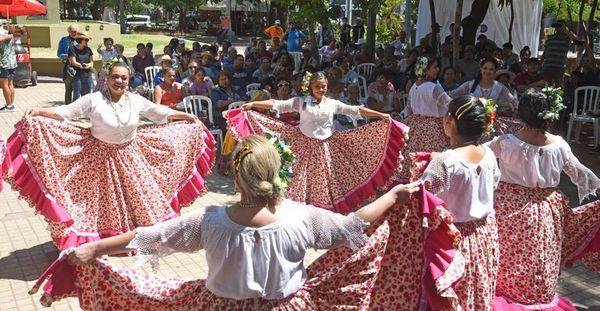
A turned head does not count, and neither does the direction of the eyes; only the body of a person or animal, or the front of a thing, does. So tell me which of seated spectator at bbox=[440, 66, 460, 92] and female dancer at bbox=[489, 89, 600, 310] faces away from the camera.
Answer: the female dancer

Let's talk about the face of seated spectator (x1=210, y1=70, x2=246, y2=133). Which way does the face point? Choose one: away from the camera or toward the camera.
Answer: toward the camera

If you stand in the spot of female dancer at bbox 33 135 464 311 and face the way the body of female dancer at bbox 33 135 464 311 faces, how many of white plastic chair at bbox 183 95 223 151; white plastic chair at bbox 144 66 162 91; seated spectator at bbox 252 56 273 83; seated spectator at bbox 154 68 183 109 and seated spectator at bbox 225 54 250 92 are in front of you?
5

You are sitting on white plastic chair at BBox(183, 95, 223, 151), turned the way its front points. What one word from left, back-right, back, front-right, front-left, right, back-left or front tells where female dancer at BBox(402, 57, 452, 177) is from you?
front

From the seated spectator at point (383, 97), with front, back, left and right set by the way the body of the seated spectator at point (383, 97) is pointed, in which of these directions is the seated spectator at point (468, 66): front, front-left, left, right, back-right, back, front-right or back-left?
back-left

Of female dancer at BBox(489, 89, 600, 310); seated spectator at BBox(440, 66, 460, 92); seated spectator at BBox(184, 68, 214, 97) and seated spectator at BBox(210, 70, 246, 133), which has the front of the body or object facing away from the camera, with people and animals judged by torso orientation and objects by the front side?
the female dancer

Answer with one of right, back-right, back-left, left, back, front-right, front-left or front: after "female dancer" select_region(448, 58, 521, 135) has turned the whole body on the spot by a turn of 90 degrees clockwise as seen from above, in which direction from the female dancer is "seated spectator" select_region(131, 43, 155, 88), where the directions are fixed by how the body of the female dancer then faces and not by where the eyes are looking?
front-right

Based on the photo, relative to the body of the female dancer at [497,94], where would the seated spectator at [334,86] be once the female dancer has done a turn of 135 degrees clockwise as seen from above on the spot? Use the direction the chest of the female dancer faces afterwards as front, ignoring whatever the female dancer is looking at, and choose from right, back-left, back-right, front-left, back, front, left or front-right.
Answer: front

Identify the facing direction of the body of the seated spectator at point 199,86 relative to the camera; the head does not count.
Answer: toward the camera

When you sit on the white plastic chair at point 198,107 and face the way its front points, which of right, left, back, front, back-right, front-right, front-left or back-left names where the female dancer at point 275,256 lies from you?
front-right

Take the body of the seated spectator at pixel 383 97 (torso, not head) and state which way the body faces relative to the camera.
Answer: toward the camera

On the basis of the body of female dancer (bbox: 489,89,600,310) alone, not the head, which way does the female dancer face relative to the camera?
away from the camera

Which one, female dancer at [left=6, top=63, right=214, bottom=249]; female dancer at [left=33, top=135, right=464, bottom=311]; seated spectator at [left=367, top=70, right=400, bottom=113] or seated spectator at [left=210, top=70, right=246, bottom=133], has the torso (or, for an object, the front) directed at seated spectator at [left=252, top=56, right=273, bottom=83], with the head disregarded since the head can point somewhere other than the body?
female dancer at [left=33, top=135, right=464, bottom=311]

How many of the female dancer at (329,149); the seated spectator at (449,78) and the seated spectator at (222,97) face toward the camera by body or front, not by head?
3

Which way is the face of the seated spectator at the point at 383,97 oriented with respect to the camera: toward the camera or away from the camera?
toward the camera

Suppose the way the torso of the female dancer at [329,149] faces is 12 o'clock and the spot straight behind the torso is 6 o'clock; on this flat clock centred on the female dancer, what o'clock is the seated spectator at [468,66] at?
The seated spectator is roughly at 7 o'clock from the female dancer.

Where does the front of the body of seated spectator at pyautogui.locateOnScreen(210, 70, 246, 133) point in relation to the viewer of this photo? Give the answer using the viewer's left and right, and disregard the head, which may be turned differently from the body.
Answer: facing the viewer

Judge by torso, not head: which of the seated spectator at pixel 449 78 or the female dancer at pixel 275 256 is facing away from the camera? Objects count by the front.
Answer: the female dancer

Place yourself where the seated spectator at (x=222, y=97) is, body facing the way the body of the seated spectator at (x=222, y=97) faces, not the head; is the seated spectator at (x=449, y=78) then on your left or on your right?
on your left

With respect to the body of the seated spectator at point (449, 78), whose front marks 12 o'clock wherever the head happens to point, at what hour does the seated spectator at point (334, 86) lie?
the seated spectator at point (334, 86) is roughly at 4 o'clock from the seated spectator at point (449, 78).
